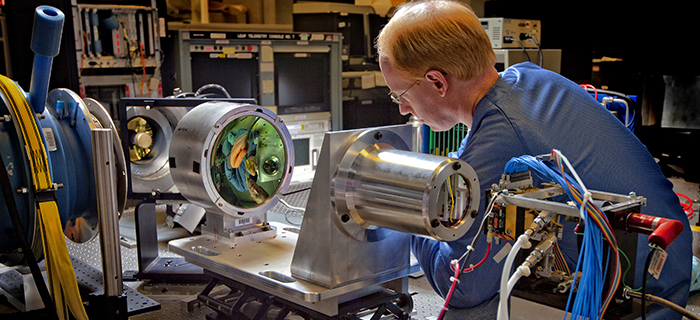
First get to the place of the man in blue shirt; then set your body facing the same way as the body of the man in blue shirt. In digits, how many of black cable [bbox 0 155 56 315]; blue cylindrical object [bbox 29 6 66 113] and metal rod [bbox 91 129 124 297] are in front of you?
3

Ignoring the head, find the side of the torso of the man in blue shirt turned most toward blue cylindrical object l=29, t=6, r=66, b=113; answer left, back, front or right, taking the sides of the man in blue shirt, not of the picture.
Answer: front

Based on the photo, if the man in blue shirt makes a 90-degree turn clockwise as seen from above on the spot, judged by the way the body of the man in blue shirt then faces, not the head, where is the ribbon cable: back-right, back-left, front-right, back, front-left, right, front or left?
left

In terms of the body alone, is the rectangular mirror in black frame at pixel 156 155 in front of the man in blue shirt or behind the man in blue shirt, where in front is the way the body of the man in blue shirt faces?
in front

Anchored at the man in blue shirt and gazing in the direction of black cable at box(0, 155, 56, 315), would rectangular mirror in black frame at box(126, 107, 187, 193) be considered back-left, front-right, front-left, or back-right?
front-right

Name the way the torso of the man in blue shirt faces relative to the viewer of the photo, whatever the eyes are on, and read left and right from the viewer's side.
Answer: facing to the left of the viewer

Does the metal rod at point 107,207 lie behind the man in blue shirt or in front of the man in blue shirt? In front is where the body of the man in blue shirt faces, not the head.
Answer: in front

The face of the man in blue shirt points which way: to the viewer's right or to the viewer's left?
to the viewer's left
